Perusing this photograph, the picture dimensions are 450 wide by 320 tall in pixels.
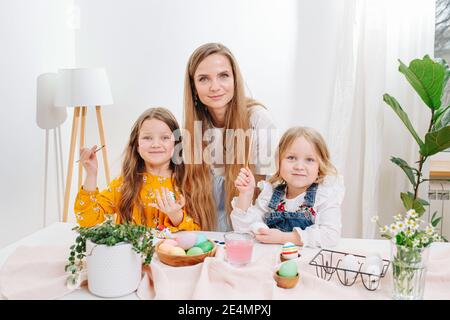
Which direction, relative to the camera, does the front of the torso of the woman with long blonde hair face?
toward the camera

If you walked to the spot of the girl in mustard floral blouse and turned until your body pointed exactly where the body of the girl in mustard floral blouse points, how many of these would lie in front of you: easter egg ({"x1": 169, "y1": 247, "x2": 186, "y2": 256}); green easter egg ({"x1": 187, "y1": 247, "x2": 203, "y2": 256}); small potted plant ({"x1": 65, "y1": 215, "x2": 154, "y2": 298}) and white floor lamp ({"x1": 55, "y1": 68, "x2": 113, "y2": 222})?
3

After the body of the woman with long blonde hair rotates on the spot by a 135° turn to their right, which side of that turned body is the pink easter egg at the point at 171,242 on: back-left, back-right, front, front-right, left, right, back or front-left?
back-left

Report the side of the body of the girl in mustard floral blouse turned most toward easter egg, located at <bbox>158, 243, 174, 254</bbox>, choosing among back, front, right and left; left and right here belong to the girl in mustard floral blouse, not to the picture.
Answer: front

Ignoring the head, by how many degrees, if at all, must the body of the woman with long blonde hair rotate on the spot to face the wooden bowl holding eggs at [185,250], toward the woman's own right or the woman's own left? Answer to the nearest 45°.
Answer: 0° — they already face it

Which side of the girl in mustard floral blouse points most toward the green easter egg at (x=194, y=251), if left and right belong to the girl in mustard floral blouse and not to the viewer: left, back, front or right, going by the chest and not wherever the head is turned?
front

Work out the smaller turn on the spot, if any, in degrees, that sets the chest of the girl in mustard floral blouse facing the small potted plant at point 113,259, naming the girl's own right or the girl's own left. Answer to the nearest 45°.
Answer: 0° — they already face it

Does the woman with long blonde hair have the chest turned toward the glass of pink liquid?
yes

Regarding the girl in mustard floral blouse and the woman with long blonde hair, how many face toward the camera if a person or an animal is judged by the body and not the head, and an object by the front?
2

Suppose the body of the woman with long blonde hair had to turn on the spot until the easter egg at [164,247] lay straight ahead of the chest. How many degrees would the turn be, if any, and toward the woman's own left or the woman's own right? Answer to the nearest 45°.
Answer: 0° — they already face it
